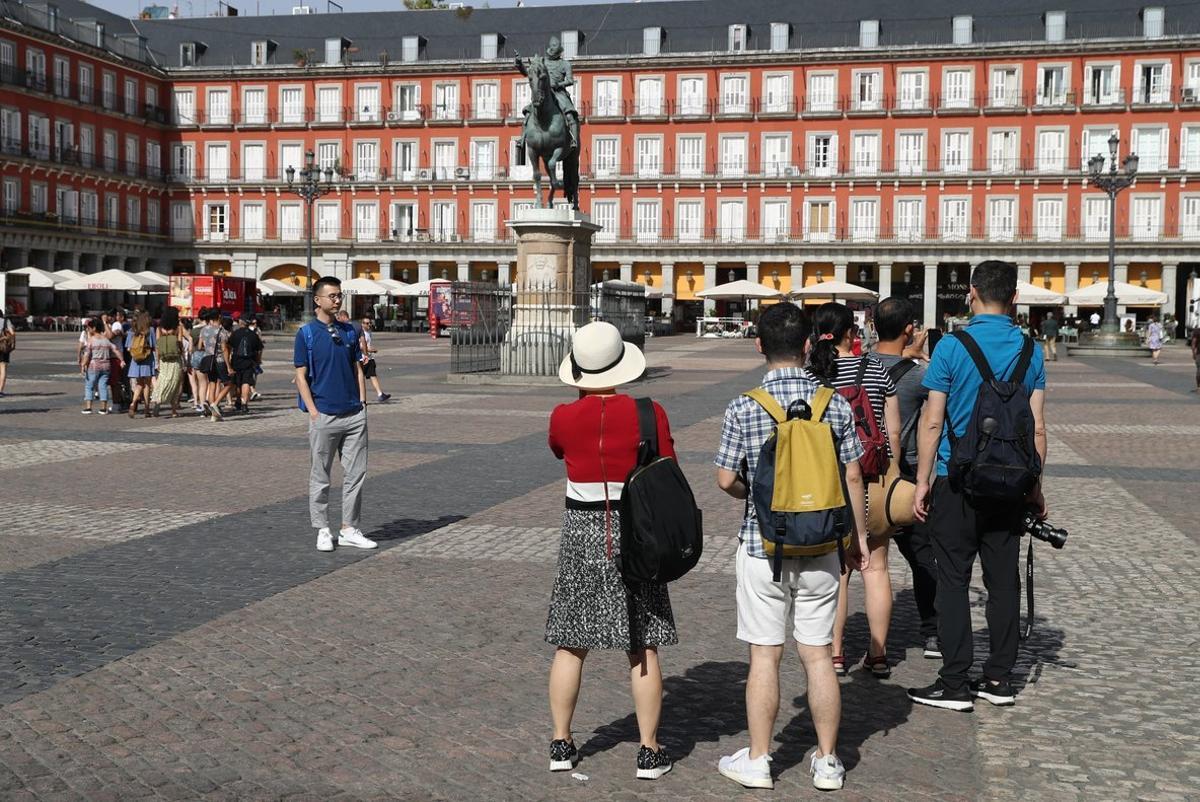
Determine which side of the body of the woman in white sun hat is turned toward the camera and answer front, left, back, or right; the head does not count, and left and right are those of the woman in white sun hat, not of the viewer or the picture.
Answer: back

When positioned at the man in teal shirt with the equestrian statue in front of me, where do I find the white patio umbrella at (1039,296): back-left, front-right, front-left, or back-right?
front-right

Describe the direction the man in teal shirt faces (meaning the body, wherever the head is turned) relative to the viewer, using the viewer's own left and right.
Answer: facing away from the viewer and to the left of the viewer

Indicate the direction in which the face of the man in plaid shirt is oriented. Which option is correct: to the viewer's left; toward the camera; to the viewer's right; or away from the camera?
away from the camera

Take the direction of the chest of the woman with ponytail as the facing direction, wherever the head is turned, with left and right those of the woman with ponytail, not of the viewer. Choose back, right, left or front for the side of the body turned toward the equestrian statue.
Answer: front

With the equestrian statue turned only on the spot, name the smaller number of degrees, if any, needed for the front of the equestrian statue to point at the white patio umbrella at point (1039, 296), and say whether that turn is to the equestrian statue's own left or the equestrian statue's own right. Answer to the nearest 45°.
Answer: approximately 180°

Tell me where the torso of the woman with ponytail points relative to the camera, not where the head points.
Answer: away from the camera

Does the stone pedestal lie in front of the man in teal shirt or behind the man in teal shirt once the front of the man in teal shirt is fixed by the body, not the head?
in front

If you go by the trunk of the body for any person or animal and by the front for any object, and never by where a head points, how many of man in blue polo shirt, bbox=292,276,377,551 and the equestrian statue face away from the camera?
0

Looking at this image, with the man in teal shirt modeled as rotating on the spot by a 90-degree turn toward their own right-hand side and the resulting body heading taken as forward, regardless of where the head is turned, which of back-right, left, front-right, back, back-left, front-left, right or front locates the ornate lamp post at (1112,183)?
front-left

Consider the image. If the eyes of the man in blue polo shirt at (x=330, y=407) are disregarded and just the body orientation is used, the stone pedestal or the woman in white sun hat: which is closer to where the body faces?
the woman in white sun hat

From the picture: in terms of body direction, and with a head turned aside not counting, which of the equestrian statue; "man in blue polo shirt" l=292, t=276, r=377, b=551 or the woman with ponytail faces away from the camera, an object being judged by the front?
the woman with ponytail

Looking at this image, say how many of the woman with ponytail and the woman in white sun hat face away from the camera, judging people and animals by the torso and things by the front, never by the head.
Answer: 2

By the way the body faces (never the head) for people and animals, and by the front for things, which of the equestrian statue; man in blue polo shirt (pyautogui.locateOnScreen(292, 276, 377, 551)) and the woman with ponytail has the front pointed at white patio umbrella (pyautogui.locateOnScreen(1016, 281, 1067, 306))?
the woman with ponytail

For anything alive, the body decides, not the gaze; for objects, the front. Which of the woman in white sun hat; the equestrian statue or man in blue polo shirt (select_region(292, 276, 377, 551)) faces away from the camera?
the woman in white sun hat

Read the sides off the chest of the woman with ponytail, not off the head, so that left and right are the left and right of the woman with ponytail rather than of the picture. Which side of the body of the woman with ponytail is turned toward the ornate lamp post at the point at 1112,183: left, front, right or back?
front

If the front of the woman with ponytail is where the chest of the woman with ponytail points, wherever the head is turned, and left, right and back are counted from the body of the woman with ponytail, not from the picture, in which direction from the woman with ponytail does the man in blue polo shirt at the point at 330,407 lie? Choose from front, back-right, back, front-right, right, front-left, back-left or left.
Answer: front-left

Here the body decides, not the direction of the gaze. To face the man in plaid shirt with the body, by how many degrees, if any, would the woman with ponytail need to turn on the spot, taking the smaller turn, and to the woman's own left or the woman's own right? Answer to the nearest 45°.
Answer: approximately 180°

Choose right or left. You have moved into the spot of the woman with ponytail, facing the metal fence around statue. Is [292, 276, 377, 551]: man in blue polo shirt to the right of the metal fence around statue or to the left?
left

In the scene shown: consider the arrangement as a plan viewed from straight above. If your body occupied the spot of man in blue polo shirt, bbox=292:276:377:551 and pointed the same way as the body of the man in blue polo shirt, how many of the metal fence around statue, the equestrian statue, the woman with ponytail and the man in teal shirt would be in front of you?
2
